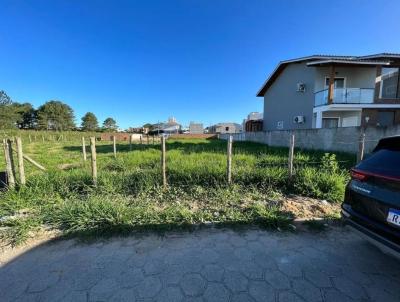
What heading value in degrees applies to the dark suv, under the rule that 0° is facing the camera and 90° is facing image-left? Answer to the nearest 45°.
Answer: approximately 225°

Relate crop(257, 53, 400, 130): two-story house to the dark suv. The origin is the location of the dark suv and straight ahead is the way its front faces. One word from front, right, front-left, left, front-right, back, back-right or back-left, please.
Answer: front-left

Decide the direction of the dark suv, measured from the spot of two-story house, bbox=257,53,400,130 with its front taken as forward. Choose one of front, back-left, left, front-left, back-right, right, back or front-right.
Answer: front-right

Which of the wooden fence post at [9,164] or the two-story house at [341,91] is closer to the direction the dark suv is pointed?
the two-story house

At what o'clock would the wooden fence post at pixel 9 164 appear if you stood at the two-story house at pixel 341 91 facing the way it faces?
The wooden fence post is roughly at 2 o'clock from the two-story house.
